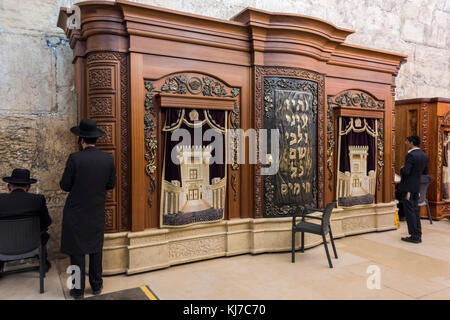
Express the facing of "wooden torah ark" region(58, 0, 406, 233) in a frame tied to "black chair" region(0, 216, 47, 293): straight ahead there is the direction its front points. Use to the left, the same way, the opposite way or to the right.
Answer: the opposite way

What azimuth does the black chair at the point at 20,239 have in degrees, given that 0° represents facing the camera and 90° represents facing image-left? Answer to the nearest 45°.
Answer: approximately 180°

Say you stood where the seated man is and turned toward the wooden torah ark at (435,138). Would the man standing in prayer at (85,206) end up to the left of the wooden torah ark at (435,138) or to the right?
right

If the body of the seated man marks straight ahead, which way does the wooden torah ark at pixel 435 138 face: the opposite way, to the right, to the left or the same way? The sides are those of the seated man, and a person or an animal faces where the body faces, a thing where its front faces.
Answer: the opposite way

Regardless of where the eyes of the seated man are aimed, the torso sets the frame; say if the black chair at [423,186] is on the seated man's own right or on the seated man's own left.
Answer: on the seated man's own right

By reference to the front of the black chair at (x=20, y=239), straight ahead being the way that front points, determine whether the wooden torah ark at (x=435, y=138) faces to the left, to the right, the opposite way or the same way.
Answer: the opposite way

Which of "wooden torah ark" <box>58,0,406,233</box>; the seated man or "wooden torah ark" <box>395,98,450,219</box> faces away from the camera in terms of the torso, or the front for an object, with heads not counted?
the seated man

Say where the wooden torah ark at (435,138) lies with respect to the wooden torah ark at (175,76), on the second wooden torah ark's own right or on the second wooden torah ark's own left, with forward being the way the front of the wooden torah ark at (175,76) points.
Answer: on the second wooden torah ark's own left

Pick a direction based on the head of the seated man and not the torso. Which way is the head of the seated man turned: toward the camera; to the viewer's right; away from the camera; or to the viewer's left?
away from the camera

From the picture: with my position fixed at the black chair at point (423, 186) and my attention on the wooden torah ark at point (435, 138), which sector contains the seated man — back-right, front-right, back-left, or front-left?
back-left

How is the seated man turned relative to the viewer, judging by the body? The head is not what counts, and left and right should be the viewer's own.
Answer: facing away from the viewer

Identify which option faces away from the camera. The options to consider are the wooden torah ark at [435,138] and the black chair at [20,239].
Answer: the black chair

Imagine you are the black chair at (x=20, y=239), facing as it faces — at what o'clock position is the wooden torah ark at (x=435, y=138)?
The wooden torah ark is roughly at 3 o'clock from the black chair.
